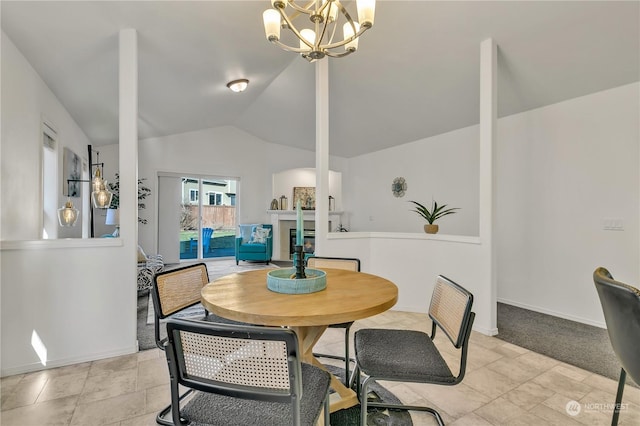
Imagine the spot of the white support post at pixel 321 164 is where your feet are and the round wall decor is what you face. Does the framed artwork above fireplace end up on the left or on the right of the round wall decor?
left

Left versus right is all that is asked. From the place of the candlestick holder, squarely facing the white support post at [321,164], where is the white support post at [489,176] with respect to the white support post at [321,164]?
right

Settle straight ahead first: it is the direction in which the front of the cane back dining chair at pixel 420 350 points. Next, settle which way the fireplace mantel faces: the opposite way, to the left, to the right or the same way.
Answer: to the left

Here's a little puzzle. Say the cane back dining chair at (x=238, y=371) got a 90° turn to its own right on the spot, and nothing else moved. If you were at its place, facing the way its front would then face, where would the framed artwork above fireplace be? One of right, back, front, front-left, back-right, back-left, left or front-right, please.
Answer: back-left

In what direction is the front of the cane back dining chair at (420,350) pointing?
to the viewer's left

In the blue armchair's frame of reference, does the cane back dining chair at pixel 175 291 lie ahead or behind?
ahead

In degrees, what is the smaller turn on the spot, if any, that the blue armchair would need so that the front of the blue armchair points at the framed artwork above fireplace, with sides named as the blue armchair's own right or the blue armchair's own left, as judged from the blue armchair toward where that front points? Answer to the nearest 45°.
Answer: approximately 135° to the blue armchair's own left

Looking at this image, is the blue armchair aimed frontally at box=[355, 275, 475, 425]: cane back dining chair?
yes

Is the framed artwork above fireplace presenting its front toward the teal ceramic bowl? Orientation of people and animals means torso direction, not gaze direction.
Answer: yes

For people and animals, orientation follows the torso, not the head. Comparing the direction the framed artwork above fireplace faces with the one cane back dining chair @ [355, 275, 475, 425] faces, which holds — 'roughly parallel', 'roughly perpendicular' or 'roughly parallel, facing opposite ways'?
roughly perpendicular

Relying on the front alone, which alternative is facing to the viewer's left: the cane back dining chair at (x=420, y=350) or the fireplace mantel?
the cane back dining chair

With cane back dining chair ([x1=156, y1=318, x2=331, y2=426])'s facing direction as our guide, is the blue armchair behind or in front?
in front

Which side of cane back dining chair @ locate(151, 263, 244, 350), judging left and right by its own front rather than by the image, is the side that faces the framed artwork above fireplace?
left

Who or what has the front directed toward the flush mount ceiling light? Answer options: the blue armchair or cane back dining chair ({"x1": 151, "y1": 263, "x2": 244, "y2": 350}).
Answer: the blue armchair

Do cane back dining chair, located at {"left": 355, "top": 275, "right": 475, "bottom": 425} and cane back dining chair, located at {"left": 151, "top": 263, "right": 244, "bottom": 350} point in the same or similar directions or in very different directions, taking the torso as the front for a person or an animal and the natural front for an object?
very different directions

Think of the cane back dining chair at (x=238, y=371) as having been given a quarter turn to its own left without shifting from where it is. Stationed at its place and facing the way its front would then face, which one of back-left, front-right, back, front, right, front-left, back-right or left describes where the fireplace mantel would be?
front-right
